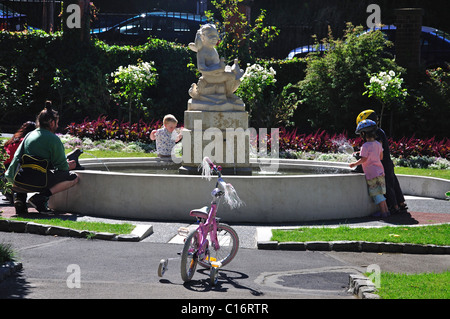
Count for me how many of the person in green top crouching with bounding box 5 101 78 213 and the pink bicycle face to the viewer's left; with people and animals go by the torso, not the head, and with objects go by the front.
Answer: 0

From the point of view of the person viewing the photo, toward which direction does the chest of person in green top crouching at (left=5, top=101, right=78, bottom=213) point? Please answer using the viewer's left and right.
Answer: facing away from the viewer and to the right of the viewer

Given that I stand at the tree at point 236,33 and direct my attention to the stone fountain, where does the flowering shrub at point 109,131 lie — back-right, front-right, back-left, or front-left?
front-right

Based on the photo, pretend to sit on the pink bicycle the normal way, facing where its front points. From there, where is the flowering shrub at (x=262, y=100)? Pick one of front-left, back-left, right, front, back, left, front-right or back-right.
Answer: front-left

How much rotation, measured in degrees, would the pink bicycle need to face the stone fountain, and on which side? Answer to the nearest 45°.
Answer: approximately 45° to its left

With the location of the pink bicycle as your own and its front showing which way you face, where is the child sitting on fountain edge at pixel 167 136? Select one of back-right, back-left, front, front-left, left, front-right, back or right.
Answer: front-left

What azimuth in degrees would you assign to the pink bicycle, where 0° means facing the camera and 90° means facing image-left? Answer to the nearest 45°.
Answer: approximately 225°

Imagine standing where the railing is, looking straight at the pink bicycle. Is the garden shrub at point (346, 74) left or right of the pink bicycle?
left

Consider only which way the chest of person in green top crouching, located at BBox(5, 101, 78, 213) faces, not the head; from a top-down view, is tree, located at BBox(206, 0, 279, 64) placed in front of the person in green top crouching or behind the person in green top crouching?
in front

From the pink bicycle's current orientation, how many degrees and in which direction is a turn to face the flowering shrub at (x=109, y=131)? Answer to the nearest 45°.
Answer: approximately 45° to its left
